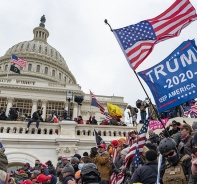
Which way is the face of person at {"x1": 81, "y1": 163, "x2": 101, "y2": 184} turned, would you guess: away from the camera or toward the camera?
away from the camera

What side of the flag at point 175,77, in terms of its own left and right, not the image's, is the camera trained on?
front

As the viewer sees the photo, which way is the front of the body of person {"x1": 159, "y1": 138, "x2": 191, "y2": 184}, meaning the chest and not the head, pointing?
toward the camera

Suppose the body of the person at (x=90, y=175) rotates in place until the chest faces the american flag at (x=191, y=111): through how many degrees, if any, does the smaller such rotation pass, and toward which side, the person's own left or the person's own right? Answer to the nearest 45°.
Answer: approximately 45° to the person's own right

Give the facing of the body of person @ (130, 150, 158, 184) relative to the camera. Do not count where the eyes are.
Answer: away from the camera

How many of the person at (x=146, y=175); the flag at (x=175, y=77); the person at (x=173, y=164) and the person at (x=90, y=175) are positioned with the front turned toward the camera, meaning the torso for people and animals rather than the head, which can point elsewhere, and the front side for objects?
2

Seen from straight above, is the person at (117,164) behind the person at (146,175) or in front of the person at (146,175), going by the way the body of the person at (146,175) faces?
in front

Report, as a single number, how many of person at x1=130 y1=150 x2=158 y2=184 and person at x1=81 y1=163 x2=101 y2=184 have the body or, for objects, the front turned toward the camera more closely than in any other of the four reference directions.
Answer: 0

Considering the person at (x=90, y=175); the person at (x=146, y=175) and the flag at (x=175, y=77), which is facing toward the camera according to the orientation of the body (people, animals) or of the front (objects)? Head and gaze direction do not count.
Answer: the flag

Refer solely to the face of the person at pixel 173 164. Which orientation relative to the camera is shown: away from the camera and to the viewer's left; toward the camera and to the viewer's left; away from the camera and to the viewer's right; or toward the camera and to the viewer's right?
toward the camera and to the viewer's left

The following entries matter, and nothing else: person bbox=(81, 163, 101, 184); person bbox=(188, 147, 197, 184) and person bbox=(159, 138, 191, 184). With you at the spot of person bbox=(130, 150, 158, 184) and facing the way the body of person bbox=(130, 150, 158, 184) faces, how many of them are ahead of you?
0

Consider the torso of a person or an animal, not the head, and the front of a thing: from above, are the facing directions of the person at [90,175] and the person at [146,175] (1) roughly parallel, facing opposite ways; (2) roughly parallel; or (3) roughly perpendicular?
roughly parallel

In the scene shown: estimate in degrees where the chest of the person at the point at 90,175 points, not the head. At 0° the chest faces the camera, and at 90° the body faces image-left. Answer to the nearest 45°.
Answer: approximately 180°

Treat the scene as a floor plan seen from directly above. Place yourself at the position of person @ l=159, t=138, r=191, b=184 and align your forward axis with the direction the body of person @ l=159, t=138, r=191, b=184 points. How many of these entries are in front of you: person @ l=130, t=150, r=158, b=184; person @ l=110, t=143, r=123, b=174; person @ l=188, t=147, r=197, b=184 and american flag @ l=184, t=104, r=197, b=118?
1
